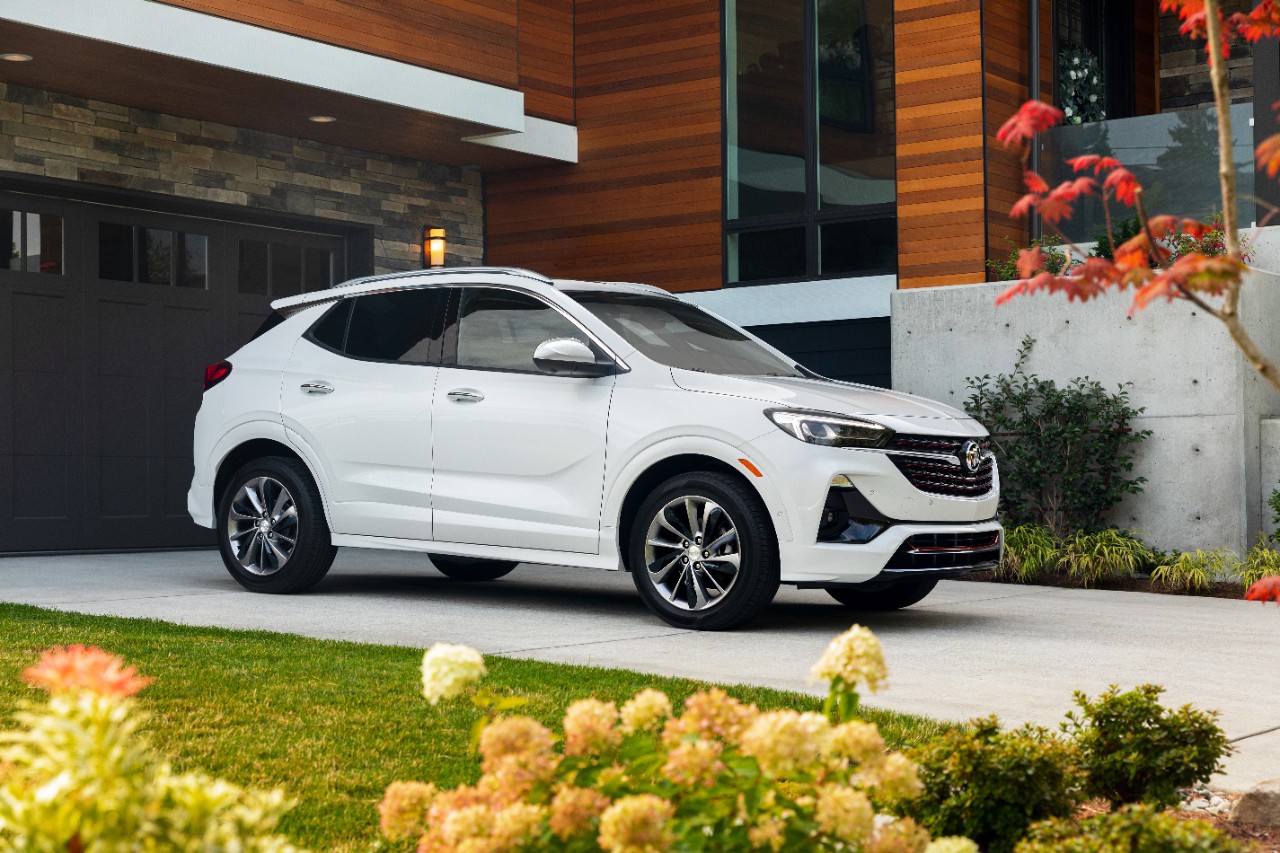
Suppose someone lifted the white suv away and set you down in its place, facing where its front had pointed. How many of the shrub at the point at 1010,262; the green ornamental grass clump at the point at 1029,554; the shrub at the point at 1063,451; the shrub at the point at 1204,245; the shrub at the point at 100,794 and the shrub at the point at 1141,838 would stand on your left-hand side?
4

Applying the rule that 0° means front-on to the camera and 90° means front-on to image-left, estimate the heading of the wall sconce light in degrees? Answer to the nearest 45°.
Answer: approximately 315°

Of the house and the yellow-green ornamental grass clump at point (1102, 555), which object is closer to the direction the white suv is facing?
the yellow-green ornamental grass clump

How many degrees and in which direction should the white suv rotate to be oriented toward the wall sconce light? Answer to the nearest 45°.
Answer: approximately 135° to its left

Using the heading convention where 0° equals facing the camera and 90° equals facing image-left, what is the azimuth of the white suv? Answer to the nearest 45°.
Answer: approximately 315°

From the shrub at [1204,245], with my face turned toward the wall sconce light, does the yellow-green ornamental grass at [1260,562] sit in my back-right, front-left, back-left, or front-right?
back-left
